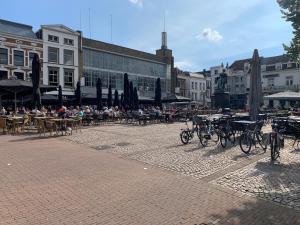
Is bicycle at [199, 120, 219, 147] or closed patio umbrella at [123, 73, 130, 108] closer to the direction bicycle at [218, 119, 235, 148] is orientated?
the bicycle

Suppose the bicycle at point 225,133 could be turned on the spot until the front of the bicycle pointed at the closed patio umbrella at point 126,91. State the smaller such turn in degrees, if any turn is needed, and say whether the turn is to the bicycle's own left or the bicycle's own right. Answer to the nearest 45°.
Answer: approximately 90° to the bicycle's own right

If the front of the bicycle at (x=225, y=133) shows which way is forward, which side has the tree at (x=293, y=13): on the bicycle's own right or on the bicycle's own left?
on the bicycle's own left

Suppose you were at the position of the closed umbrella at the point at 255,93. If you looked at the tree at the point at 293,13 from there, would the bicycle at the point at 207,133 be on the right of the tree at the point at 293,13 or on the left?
right
